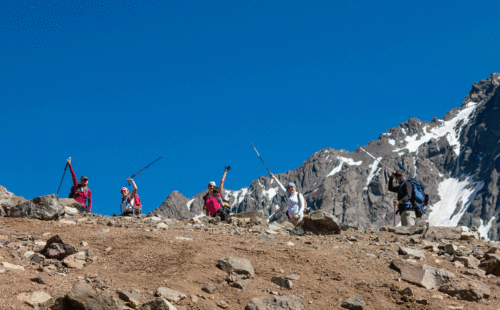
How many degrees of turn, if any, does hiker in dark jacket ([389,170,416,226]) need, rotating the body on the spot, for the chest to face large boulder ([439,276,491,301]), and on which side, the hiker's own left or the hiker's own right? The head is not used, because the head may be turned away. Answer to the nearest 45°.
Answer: approximately 45° to the hiker's own left

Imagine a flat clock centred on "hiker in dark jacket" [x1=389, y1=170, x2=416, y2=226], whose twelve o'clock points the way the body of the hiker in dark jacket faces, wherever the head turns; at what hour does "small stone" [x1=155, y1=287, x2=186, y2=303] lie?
The small stone is roughly at 11 o'clock from the hiker in dark jacket.

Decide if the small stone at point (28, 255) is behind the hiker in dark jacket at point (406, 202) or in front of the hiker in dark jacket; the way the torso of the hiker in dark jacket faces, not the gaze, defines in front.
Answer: in front

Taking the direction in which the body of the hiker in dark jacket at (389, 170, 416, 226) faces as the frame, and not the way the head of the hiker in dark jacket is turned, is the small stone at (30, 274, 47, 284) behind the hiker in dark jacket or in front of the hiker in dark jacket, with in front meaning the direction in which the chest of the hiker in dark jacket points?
in front

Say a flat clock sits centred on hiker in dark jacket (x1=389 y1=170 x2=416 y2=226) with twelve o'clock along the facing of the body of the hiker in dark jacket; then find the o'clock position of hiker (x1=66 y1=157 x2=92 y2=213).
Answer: The hiker is roughly at 1 o'clock from the hiker in dark jacket.

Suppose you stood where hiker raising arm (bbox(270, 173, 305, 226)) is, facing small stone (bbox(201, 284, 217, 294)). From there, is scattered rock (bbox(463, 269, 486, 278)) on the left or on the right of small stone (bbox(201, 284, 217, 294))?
left

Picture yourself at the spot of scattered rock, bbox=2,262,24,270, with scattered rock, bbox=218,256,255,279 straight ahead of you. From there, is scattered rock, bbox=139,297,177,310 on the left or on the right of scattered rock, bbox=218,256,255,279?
right

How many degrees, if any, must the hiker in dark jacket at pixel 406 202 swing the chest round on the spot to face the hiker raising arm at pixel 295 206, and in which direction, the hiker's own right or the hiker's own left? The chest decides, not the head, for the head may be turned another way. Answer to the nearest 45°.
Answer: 0° — they already face them

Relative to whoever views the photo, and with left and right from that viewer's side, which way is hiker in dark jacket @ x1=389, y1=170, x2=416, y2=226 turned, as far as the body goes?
facing the viewer and to the left of the viewer

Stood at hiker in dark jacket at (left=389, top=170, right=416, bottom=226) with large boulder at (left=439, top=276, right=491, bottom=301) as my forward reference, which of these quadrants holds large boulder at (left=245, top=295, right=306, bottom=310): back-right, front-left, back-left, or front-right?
front-right

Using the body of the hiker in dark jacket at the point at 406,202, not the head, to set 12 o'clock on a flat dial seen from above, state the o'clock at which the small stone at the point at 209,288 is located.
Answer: The small stone is roughly at 11 o'clock from the hiker in dark jacket.

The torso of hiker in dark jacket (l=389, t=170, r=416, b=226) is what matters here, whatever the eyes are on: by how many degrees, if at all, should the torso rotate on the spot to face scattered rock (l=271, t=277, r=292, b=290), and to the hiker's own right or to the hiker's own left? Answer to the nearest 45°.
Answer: approximately 45° to the hiker's own left

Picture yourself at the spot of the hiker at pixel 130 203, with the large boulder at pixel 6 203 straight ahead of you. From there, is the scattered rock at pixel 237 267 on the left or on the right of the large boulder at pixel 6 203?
left

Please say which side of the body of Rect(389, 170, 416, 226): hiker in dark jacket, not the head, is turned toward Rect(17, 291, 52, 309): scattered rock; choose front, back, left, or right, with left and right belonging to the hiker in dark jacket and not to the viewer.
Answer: left

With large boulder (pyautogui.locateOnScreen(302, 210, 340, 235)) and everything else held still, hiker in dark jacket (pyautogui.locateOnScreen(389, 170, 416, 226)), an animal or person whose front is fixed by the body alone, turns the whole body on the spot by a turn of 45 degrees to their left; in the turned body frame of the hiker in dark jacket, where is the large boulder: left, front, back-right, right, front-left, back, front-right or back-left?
front-right

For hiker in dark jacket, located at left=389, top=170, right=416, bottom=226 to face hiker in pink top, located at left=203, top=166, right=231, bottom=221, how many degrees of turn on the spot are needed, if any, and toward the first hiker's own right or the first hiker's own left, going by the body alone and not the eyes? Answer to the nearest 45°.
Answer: approximately 45° to the first hiker's own right

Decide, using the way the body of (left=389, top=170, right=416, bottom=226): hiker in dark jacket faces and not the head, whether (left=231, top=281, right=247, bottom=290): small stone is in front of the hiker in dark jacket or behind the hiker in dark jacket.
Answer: in front

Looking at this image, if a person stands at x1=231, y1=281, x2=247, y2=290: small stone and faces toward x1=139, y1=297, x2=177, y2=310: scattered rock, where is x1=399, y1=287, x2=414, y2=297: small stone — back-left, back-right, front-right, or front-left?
back-left
